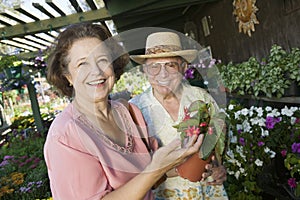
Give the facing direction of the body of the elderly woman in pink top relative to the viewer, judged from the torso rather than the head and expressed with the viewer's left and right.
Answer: facing the viewer and to the right of the viewer

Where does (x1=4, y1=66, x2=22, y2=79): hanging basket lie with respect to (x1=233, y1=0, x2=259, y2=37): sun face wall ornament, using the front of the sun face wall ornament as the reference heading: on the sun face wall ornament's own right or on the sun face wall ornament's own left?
on the sun face wall ornament's own right

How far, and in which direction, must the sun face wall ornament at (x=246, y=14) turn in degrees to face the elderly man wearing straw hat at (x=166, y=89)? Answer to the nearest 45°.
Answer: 0° — it already faces them

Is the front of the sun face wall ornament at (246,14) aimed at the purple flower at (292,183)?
yes

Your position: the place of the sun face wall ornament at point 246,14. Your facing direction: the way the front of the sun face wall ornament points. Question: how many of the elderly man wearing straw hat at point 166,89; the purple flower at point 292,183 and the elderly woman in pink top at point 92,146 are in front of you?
3

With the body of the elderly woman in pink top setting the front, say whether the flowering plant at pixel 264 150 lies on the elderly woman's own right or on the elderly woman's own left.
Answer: on the elderly woman's own left

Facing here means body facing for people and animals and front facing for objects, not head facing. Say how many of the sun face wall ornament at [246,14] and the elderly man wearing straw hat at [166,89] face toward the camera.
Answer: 2

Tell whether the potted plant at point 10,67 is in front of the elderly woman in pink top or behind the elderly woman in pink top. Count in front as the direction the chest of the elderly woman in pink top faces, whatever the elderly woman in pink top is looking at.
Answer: behind
